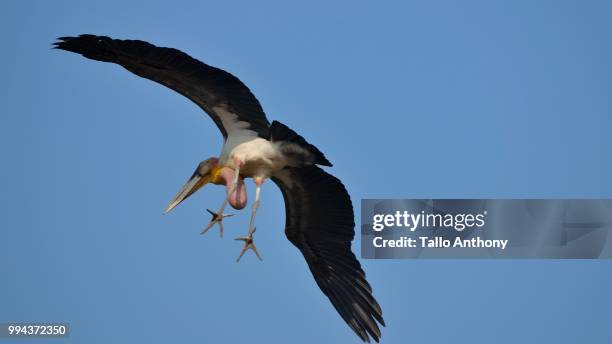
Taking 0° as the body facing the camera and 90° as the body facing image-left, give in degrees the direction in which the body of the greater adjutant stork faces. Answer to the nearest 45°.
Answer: approximately 45°
